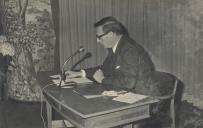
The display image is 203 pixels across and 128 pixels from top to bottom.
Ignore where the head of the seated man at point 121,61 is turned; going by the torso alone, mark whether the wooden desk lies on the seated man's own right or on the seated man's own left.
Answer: on the seated man's own left

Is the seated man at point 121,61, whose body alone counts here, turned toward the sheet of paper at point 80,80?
yes

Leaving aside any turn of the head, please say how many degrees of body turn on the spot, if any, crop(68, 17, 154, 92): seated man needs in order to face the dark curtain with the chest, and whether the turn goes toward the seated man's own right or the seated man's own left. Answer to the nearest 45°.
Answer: approximately 45° to the seated man's own right

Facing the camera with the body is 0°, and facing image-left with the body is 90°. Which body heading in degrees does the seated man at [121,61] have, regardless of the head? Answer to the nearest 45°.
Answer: approximately 90°

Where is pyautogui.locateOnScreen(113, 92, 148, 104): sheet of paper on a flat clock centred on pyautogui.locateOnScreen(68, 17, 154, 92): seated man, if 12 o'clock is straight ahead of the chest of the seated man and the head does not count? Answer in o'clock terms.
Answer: The sheet of paper is roughly at 9 o'clock from the seated man.
